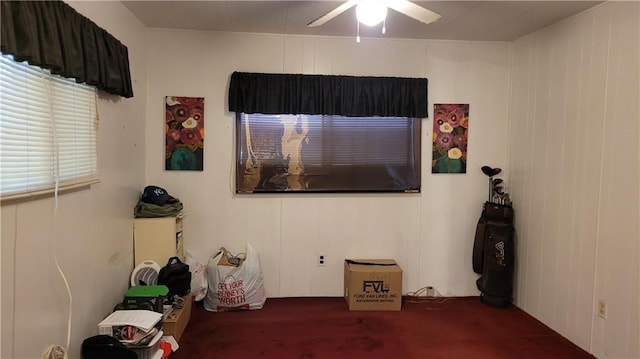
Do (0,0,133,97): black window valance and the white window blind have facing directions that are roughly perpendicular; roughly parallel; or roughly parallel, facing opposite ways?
roughly parallel

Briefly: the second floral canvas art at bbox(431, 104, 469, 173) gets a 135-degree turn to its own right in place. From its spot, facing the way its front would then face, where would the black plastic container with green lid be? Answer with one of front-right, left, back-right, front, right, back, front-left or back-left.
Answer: left

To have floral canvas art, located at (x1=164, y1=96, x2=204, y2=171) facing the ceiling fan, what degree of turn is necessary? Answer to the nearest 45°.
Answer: approximately 45° to its left

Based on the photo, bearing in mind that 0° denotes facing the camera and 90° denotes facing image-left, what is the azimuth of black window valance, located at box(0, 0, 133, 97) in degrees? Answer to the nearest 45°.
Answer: approximately 315°

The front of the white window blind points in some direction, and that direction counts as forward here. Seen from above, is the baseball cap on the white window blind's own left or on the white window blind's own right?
on the white window blind's own left

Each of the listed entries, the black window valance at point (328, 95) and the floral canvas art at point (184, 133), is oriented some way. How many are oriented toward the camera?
2

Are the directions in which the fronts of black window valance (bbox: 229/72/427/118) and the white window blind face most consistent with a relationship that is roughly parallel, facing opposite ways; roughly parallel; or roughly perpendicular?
roughly perpendicular

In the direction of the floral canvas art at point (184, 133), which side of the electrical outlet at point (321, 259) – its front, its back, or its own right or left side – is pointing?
right

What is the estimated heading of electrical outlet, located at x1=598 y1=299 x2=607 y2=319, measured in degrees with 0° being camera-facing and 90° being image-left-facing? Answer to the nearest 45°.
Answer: approximately 45°

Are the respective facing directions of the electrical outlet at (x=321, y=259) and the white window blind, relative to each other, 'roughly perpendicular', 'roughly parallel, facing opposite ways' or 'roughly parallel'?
roughly perpendicular

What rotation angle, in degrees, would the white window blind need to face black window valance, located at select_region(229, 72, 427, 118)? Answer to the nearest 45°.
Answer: approximately 45° to its left

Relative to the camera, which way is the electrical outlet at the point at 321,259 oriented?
toward the camera

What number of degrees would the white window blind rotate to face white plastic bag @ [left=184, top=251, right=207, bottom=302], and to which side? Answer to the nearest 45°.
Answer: approximately 90° to its left
